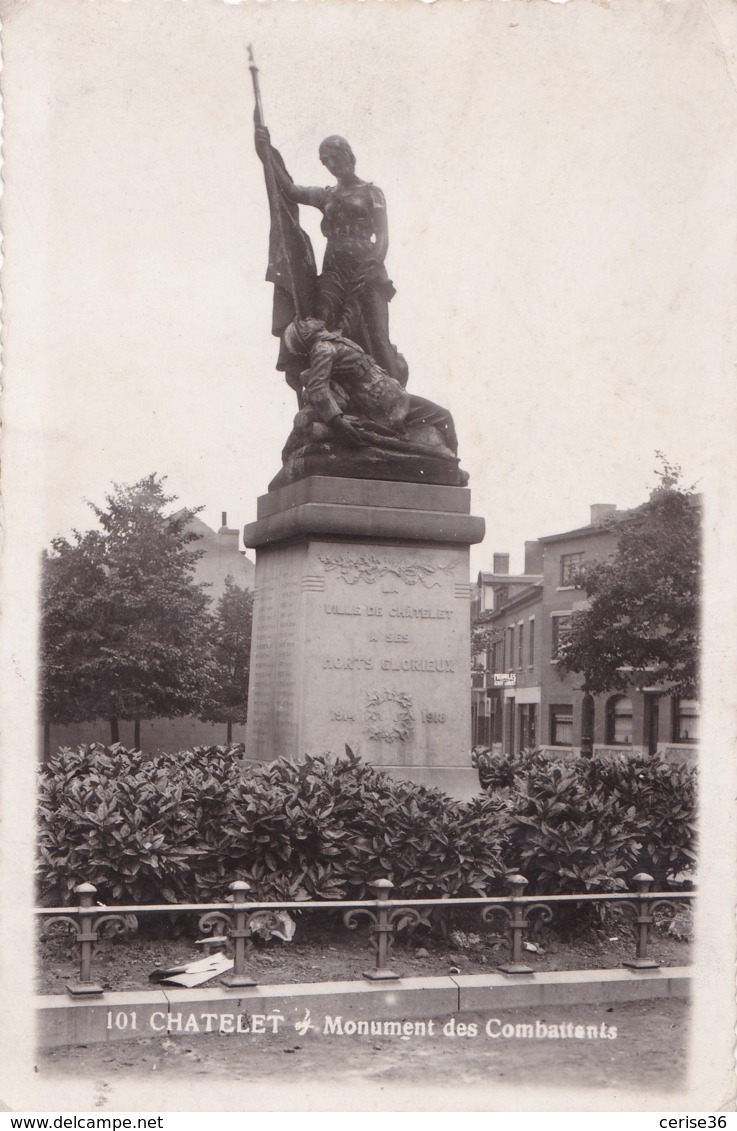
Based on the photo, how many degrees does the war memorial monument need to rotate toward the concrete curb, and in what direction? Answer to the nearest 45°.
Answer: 0° — it already faces it

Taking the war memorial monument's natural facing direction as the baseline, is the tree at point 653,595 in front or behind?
behind

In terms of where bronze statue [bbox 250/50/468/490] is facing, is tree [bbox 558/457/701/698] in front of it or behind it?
behind

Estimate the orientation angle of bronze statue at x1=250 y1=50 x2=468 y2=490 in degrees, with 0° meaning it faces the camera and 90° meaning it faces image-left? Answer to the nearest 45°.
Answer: approximately 0°

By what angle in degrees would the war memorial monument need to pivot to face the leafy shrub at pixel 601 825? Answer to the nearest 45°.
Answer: approximately 45° to its left

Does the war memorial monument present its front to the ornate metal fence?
yes

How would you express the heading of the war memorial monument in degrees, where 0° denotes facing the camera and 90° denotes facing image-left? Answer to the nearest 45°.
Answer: approximately 0°

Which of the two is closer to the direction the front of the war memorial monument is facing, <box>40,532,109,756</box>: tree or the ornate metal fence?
the ornate metal fence

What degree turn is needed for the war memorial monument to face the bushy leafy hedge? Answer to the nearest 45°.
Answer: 0° — it already faces it
